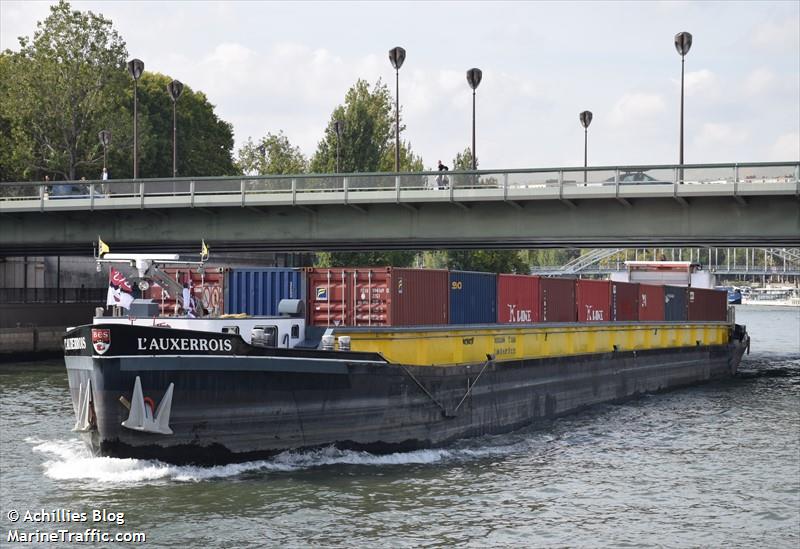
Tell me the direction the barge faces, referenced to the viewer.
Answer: facing the viewer and to the left of the viewer

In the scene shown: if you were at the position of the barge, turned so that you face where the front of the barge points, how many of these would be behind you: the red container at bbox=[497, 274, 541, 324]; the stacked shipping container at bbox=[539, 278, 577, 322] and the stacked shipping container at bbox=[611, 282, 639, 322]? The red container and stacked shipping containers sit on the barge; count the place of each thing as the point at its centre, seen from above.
3

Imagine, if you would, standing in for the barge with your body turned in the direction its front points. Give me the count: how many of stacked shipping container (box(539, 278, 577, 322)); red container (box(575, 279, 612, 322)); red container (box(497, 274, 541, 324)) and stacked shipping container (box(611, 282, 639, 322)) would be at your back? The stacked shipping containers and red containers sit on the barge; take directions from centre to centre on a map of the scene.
4

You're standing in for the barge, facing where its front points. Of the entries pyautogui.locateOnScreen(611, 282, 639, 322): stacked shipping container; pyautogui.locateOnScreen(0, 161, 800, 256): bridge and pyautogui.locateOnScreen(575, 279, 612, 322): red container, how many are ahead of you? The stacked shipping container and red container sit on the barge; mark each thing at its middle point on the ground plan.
0
